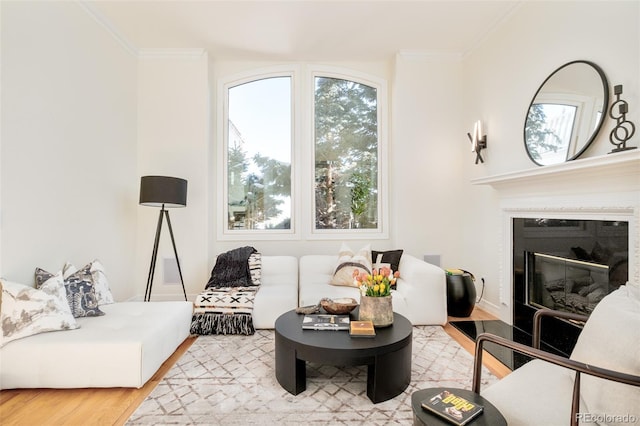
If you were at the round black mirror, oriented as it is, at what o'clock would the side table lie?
The side table is roughly at 11 o'clock from the round black mirror.

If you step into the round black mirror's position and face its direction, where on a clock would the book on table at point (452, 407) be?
The book on table is roughly at 11 o'clock from the round black mirror.

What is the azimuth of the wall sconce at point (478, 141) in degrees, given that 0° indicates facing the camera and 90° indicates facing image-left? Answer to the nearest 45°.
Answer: approximately 45°

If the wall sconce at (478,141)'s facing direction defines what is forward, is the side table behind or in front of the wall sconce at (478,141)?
in front

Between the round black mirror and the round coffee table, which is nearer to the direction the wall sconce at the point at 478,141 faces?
the round coffee table

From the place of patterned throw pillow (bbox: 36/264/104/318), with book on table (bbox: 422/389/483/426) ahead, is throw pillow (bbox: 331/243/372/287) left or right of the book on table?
left

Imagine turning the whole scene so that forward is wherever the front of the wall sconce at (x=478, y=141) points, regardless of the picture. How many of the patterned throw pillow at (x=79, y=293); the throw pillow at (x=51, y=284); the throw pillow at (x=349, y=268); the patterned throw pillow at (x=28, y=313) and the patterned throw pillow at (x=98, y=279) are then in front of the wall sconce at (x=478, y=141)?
5

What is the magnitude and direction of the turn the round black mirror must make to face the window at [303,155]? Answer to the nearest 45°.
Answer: approximately 45° to its right

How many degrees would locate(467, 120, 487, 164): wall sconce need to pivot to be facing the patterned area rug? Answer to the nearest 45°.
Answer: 0° — it already faces it

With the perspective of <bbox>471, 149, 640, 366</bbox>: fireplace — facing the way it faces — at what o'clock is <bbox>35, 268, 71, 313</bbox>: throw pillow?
The throw pillow is roughly at 12 o'clock from the fireplace.

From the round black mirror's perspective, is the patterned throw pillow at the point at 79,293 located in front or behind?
in front

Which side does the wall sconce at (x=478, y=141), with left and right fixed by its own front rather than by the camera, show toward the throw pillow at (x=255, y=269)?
front

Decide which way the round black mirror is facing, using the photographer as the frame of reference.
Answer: facing the viewer and to the left of the viewer
